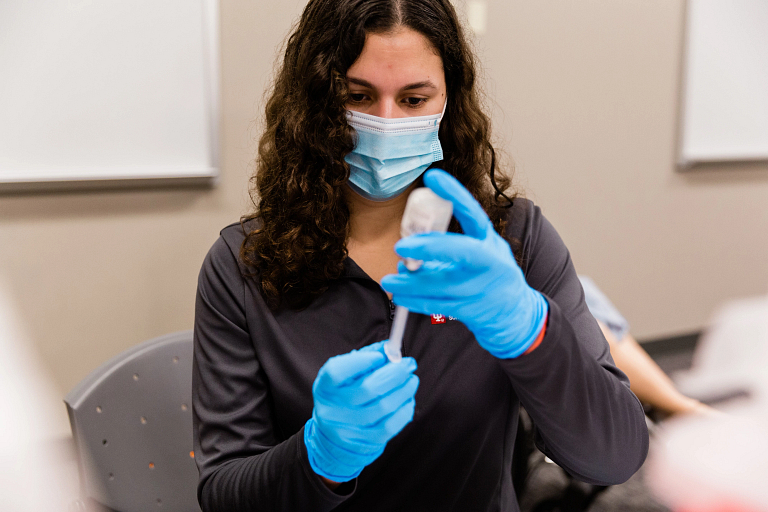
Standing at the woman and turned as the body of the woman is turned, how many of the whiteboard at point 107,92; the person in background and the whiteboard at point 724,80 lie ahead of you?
0

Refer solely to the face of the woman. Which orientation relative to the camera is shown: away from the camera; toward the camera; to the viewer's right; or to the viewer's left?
toward the camera

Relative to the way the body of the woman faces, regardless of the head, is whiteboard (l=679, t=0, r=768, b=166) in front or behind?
behind

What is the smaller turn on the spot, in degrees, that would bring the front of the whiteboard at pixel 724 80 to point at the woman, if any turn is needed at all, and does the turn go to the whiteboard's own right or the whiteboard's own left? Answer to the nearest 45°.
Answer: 0° — it already faces them

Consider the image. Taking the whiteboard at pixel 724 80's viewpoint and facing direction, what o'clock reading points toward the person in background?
The person in background is roughly at 12 o'clock from the whiteboard.

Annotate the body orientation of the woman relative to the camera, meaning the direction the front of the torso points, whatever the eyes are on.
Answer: toward the camera

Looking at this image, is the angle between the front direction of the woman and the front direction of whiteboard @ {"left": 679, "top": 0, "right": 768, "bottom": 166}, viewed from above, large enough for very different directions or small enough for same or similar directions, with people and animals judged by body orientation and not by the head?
same or similar directions

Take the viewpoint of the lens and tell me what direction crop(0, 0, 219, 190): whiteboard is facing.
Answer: facing the viewer

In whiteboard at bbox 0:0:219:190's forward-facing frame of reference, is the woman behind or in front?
in front

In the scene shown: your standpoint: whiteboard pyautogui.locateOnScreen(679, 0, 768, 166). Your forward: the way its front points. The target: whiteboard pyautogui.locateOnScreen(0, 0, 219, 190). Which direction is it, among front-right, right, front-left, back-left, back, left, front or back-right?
front-right

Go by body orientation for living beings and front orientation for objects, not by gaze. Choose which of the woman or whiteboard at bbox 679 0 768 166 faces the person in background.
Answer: the whiteboard

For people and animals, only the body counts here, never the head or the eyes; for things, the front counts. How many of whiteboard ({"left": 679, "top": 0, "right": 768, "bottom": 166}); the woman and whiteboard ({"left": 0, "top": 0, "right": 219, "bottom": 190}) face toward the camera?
3
